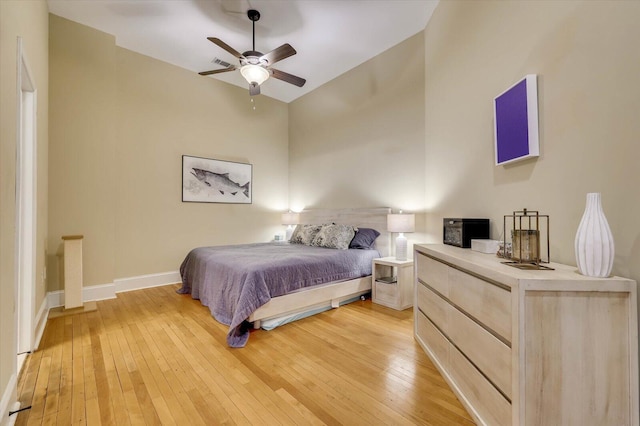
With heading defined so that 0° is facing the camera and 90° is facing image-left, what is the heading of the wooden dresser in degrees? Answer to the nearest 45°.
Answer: approximately 45°

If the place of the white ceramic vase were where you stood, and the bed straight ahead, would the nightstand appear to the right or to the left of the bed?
right

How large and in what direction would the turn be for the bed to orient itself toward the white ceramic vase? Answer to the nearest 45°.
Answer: approximately 90° to its left

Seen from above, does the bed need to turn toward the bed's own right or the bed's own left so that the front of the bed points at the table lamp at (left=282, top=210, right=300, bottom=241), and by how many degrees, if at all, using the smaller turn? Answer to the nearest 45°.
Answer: approximately 135° to the bed's own right

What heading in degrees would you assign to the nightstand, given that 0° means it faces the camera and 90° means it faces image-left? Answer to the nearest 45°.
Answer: approximately 45°

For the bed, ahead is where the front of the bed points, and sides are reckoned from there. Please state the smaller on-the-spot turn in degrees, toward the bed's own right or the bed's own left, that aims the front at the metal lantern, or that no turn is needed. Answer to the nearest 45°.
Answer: approximately 90° to the bed's own left

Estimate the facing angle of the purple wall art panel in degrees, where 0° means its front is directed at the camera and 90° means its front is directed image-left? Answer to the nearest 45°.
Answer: approximately 45°

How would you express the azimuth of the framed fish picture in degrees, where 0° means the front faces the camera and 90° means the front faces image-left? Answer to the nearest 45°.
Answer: approximately 315°
